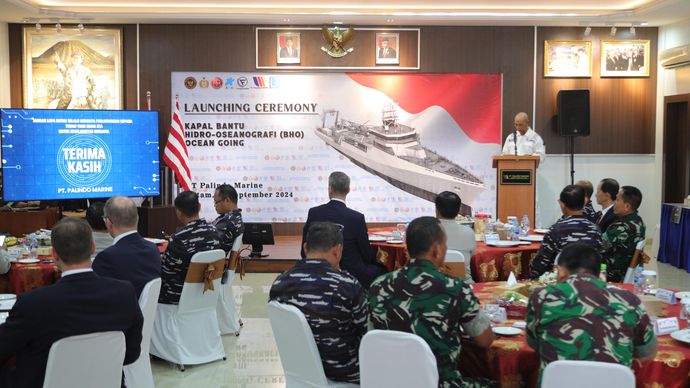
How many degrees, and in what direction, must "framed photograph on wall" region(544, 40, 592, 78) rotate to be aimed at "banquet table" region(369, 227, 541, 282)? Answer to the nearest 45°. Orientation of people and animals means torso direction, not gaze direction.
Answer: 0° — it already faces it

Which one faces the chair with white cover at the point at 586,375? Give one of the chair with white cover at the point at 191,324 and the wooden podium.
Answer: the wooden podium

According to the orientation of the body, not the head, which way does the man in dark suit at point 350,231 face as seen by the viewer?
away from the camera

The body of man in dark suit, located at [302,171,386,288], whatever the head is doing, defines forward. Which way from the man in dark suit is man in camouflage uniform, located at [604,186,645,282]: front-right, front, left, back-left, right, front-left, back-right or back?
right

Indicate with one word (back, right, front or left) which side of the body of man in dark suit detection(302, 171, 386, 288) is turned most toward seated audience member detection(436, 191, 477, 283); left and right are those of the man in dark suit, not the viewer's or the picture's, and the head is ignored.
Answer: right

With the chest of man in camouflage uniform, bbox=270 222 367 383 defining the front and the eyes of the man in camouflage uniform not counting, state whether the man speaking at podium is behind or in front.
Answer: in front

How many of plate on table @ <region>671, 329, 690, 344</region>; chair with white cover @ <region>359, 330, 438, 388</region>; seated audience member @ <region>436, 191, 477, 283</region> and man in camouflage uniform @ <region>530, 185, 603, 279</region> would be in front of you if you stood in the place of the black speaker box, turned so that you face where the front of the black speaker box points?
4

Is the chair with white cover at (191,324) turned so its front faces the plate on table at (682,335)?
no

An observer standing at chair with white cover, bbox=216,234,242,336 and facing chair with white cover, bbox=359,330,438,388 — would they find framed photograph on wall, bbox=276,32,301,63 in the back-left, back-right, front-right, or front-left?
back-left

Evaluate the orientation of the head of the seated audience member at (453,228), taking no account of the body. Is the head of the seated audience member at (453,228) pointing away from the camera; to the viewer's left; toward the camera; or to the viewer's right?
away from the camera

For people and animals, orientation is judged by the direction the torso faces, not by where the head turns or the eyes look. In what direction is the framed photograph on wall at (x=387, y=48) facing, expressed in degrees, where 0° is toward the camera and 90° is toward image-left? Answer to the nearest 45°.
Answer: approximately 0°

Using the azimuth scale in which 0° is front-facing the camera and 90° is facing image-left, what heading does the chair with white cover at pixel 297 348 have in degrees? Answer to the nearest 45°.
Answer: approximately 225°

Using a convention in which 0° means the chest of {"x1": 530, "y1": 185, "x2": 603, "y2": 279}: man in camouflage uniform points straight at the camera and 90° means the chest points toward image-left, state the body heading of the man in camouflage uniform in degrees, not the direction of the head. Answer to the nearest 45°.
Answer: approximately 135°

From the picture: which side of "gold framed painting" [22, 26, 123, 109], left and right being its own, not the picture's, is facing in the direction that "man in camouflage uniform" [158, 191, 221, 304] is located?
front

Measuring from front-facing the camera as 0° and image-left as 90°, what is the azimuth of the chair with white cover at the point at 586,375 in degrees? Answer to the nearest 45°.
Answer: approximately 180°

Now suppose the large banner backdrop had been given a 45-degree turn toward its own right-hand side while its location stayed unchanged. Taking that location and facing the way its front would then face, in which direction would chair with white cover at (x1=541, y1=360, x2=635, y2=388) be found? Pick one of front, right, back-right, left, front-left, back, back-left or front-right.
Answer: front-left

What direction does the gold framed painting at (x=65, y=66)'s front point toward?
toward the camera

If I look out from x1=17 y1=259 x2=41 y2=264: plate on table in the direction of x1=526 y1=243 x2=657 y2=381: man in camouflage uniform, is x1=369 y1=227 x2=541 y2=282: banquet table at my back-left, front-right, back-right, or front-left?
front-left

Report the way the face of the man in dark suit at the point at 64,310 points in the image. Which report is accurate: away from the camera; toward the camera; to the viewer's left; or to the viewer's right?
away from the camera

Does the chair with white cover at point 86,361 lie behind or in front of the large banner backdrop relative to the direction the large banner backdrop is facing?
in front
